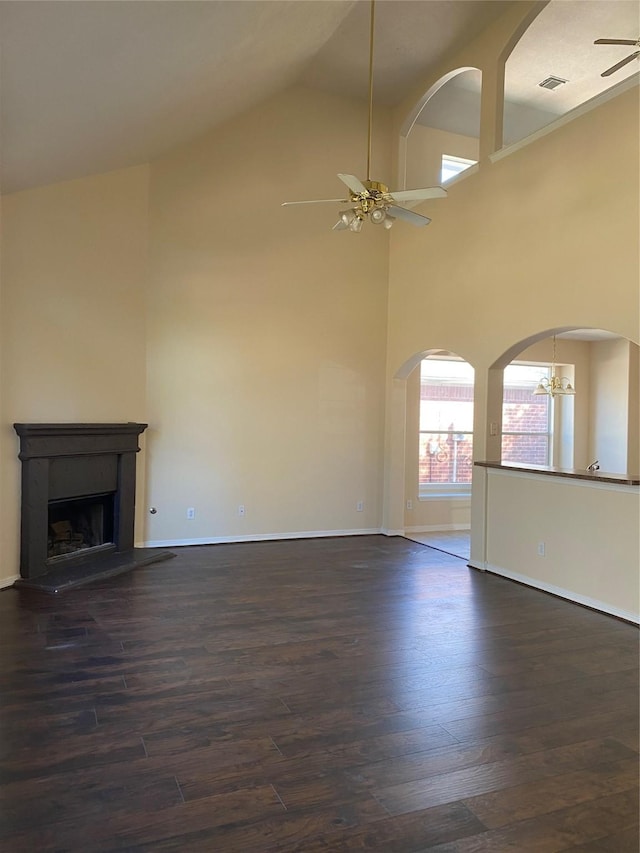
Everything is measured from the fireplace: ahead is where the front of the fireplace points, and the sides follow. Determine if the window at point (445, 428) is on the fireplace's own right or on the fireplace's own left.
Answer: on the fireplace's own left

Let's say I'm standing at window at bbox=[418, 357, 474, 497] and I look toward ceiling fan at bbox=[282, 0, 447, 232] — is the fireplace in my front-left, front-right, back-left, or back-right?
front-right

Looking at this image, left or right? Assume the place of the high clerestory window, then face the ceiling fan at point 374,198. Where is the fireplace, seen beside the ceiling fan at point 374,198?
right

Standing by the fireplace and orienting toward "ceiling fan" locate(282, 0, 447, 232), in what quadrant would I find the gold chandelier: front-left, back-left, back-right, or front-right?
front-left

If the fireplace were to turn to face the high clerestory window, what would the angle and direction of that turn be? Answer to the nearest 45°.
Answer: approximately 45° to its left

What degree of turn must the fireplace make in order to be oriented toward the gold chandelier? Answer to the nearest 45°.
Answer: approximately 45° to its left

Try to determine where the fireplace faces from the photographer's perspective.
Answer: facing the viewer and to the right of the viewer

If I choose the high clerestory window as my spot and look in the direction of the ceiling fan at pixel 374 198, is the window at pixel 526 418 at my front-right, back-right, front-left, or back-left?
back-left

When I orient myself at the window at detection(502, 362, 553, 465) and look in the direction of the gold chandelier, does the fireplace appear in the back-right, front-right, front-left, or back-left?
front-right

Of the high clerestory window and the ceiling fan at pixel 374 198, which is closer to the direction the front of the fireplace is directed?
the ceiling fan

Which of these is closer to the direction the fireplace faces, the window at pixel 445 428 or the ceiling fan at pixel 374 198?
the ceiling fan

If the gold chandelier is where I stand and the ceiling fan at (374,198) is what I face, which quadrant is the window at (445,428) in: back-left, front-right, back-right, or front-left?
front-right

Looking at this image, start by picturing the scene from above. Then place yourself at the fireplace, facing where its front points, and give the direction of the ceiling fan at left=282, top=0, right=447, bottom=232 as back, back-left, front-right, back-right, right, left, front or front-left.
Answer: front
